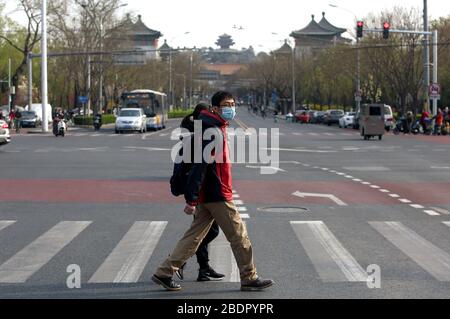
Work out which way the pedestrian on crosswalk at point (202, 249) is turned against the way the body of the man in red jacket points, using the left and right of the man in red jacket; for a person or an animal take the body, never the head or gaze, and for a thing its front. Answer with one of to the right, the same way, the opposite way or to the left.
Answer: the same way
